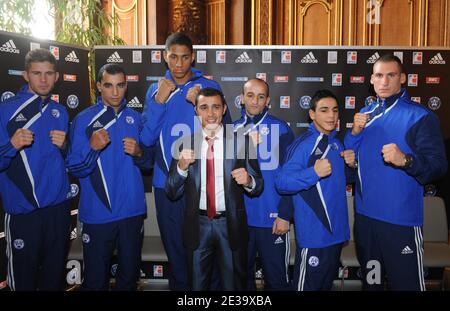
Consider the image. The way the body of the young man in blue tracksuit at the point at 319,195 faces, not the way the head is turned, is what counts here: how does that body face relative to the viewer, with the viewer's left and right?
facing the viewer and to the right of the viewer

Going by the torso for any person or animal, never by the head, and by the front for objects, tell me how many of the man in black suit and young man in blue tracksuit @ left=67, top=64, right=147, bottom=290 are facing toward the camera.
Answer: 2

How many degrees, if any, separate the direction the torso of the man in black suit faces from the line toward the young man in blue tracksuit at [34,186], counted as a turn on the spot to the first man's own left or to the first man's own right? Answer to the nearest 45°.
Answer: approximately 90° to the first man's own right

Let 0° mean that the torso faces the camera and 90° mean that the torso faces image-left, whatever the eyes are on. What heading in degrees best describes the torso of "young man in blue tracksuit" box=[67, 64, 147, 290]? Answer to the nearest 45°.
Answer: approximately 0°
